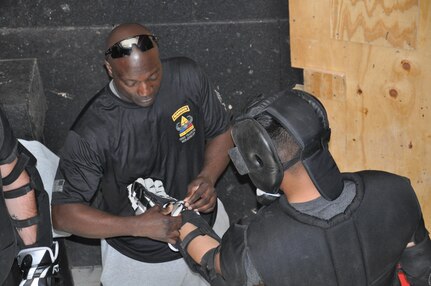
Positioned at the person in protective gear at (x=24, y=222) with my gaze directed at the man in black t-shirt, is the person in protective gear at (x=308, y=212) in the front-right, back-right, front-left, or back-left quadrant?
front-right

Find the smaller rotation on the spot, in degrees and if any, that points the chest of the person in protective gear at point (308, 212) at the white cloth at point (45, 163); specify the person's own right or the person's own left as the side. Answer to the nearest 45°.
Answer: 0° — they already face it

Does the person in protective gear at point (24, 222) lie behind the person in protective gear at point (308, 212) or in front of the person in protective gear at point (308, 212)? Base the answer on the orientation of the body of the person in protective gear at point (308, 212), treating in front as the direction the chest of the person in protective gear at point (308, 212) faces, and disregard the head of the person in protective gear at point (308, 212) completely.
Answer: in front

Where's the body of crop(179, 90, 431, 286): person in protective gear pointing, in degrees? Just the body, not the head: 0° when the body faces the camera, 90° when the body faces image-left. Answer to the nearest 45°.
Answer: approximately 135°

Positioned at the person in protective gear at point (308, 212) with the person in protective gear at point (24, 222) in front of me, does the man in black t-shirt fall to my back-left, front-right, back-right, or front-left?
front-right

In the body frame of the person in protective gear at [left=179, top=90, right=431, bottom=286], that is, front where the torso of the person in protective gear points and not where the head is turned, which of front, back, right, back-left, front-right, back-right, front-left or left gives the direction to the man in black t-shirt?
front

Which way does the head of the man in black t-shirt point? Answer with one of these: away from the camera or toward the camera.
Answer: toward the camera

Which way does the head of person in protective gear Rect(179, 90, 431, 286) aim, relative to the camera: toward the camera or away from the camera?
away from the camera
